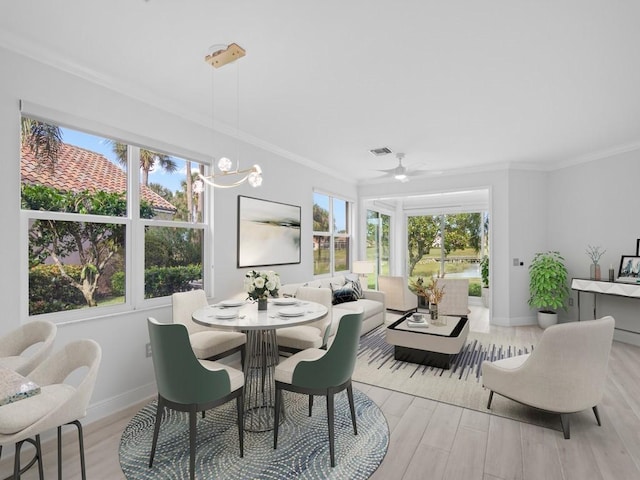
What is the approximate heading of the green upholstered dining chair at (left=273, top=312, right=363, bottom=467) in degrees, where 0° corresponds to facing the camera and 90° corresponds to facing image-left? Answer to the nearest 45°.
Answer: approximately 135°

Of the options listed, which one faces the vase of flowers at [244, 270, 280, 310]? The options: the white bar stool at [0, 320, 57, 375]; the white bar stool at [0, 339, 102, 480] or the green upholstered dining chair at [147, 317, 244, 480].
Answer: the green upholstered dining chair

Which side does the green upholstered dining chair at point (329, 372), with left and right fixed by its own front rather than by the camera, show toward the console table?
right

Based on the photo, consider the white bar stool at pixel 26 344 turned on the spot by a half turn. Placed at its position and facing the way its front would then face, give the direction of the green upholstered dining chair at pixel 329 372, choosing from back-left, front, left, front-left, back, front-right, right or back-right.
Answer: right

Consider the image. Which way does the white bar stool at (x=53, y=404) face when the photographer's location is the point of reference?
facing the viewer and to the left of the viewer

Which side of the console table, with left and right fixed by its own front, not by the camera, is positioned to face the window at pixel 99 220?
front

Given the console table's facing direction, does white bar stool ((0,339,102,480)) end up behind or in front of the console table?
in front

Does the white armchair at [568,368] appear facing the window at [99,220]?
no

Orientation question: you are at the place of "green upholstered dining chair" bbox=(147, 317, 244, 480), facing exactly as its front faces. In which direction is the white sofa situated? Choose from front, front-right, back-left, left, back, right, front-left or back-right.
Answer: front

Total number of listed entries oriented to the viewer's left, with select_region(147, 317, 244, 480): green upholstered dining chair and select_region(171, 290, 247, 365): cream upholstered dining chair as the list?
0

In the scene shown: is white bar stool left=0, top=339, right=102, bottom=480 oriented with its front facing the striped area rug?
no

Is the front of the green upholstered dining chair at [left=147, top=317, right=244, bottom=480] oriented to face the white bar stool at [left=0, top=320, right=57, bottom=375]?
no

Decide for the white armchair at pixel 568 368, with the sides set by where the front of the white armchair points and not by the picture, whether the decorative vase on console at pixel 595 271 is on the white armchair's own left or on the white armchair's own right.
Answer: on the white armchair's own right
